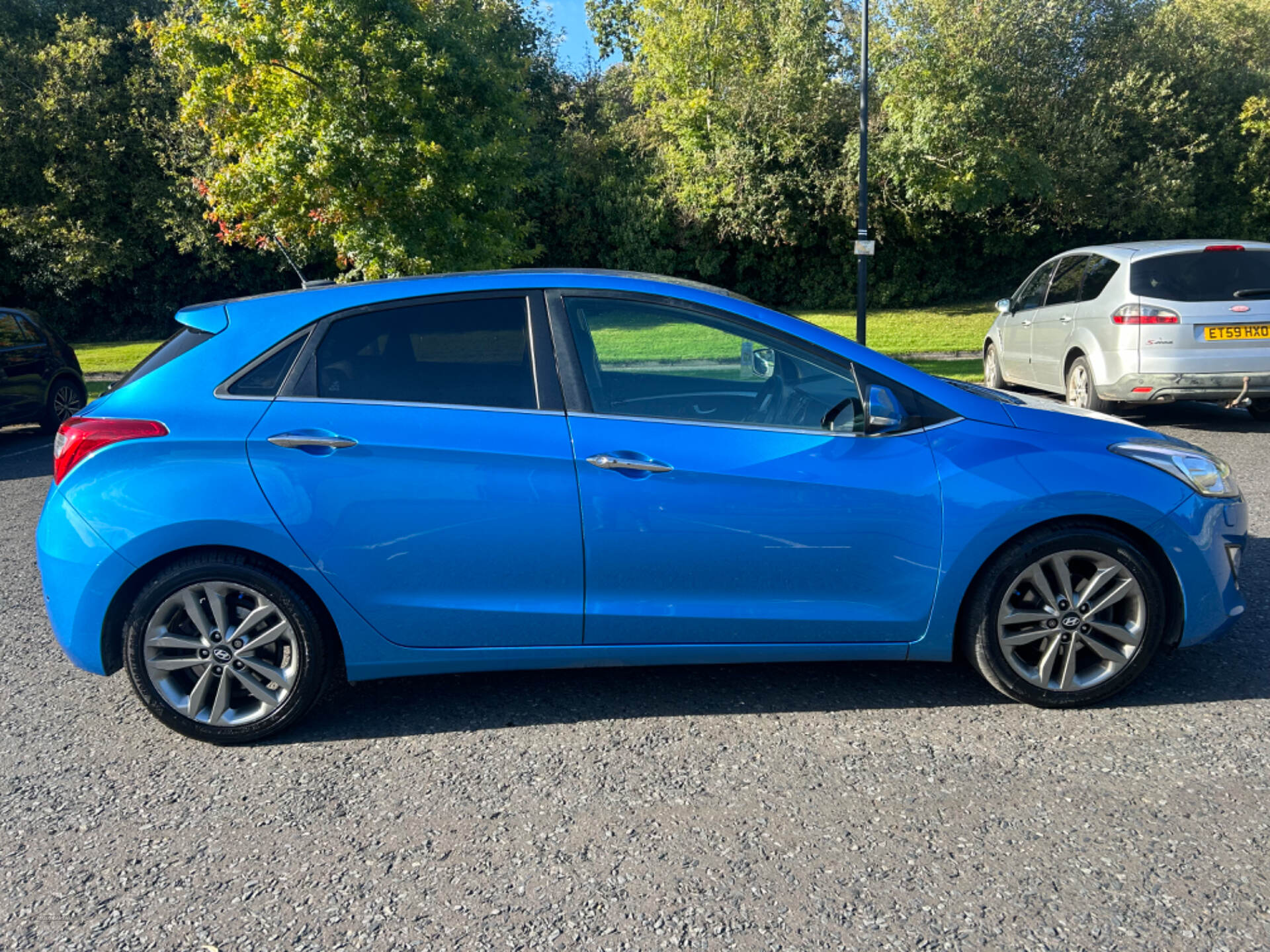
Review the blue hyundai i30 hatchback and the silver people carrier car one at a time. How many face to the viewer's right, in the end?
1

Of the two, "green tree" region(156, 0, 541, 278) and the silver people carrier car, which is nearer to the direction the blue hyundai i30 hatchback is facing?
the silver people carrier car

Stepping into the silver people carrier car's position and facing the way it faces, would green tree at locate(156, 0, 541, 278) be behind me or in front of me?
in front

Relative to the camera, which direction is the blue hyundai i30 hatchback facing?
to the viewer's right

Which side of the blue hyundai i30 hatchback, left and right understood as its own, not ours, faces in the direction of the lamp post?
left

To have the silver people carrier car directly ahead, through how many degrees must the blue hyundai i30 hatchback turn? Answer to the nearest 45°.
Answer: approximately 45° to its left

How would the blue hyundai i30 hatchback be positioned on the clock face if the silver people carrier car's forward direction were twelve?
The blue hyundai i30 hatchback is roughly at 8 o'clock from the silver people carrier car.

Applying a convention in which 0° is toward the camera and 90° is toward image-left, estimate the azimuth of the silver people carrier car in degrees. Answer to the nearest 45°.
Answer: approximately 135°

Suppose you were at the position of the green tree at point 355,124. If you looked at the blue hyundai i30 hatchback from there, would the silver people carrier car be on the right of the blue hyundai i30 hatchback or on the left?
left

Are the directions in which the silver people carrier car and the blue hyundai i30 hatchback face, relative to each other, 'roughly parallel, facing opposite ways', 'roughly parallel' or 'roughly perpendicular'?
roughly perpendicular
